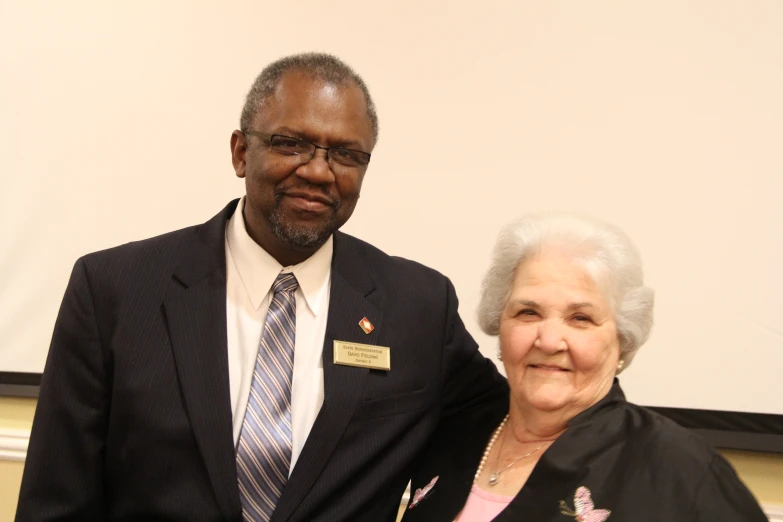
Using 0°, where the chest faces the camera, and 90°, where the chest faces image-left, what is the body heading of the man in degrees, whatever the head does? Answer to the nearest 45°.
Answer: approximately 0°

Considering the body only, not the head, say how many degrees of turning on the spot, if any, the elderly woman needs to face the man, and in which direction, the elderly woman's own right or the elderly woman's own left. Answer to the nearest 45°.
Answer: approximately 45° to the elderly woman's own right

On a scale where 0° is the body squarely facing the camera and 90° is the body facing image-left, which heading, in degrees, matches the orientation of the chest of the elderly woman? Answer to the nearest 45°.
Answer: approximately 45°

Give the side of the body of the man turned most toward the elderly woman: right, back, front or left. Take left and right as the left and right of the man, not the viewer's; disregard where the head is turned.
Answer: left
